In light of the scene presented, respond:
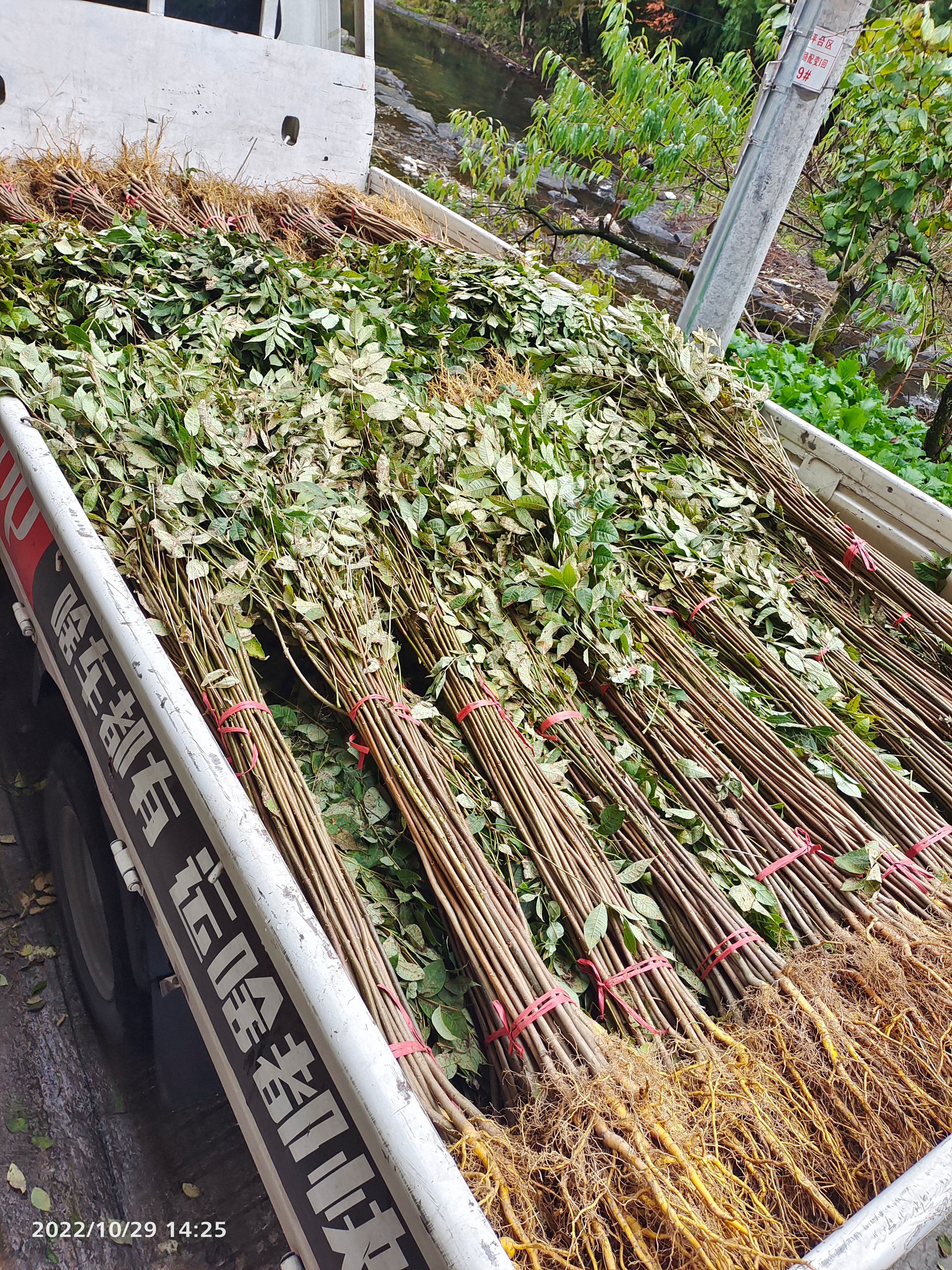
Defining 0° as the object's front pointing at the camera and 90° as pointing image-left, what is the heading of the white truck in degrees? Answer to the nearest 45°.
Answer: approximately 135°

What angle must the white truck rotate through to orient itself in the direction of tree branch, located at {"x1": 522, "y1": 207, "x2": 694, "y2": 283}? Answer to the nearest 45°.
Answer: approximately 45° to its right

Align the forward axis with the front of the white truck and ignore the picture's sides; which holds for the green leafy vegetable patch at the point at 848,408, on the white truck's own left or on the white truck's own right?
on the white truck's own right

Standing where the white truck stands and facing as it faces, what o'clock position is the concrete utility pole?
The concrete utility pole is roughly at 2 o'clock from the white truck.
